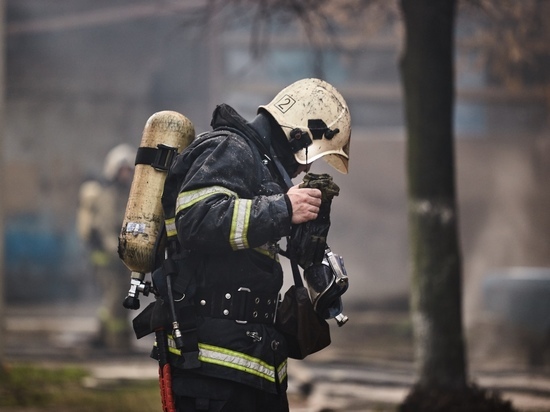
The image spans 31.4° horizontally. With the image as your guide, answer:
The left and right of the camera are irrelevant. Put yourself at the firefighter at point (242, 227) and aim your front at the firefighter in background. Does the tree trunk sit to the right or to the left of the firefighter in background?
right

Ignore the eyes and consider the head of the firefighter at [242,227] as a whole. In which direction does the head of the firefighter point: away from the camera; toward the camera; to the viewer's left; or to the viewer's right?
to the viewer's right

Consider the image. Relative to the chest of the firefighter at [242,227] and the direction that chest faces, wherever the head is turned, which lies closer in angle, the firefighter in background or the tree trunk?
the tree trunk

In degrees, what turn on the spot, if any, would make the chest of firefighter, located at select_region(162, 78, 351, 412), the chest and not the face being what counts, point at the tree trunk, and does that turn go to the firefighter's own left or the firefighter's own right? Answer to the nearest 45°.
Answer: approximately 45° to the firefighter's own left

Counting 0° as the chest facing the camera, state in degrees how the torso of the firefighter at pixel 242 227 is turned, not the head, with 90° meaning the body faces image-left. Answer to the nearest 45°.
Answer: approximately 270°
